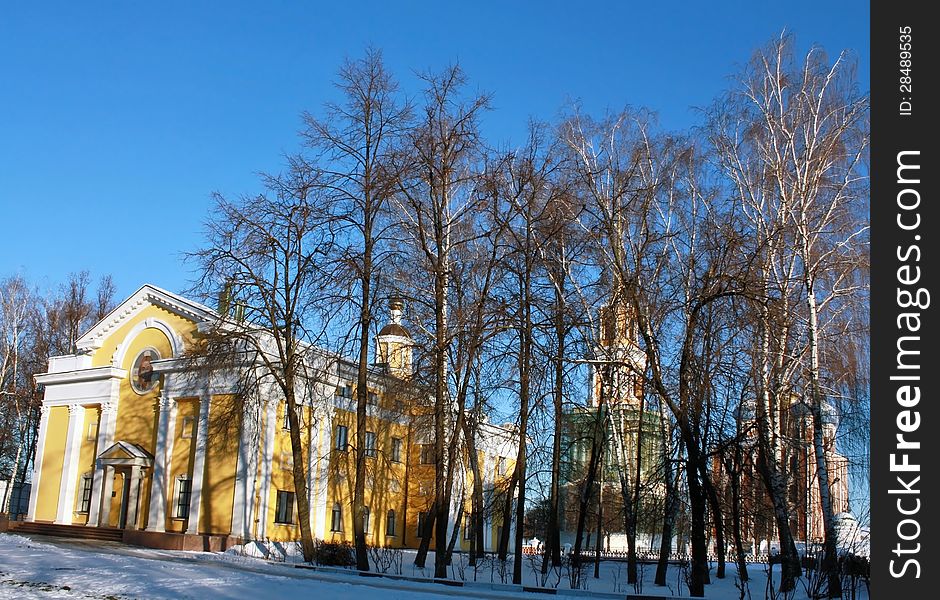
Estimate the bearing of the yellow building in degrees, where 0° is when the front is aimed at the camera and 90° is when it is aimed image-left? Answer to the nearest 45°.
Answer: approximately 45°

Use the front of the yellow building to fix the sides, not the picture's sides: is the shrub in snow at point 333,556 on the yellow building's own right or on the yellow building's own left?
on the yellow building's own left
